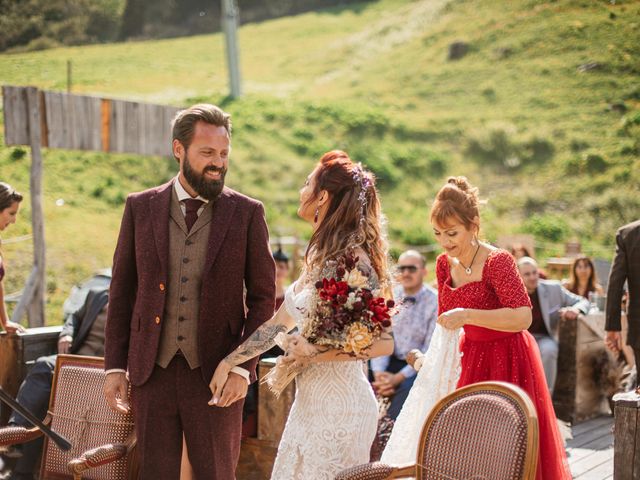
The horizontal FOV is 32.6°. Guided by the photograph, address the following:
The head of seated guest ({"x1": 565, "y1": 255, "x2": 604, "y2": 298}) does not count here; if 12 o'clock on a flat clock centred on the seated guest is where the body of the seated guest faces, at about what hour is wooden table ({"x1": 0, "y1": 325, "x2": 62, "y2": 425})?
The wooden table is roughly at 1 o'clock from the seated guest.

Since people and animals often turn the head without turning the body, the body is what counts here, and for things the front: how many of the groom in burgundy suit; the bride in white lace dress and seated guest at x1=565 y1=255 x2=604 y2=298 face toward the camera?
2

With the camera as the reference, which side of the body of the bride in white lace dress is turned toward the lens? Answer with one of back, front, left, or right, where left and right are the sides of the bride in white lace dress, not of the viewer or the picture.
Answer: left

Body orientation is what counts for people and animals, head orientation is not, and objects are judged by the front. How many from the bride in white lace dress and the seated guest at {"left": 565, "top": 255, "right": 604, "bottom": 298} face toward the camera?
1

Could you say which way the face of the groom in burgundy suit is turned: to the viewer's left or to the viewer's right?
to the viewer's right

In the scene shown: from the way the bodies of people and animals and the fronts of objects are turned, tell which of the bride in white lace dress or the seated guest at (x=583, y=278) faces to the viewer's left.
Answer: the bride in white lace dress
